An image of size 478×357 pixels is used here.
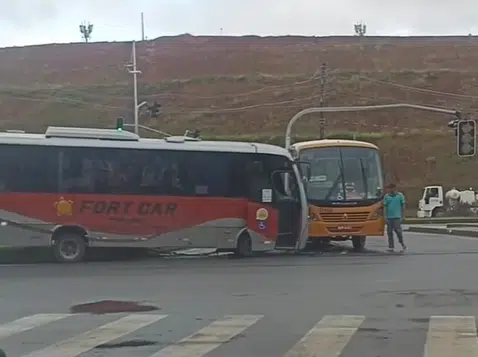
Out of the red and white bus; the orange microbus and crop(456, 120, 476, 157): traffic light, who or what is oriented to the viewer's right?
the red and white bus

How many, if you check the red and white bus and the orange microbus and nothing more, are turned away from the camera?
0

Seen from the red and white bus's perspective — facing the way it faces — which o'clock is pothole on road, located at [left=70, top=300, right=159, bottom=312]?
The pothole on road is roughly at 3 o'clock from the red and white bus.

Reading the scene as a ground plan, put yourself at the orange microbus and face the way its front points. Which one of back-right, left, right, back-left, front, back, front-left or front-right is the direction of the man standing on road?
front-left

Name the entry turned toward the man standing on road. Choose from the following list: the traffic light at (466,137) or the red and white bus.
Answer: the red and white bus

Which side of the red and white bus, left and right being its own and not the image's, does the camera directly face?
right

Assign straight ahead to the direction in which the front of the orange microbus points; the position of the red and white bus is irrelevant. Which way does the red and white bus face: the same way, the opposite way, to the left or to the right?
to the left

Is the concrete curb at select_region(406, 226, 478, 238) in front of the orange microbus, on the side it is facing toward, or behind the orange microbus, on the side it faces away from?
behind

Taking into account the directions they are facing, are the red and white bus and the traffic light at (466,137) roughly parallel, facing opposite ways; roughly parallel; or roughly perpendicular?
roughly perpendicular

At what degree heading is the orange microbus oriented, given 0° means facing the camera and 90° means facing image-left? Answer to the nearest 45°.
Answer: approximately 0°

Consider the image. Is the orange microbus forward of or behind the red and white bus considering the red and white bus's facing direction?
forward

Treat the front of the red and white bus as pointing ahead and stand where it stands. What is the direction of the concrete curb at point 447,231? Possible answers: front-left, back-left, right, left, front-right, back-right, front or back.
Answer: front-left
